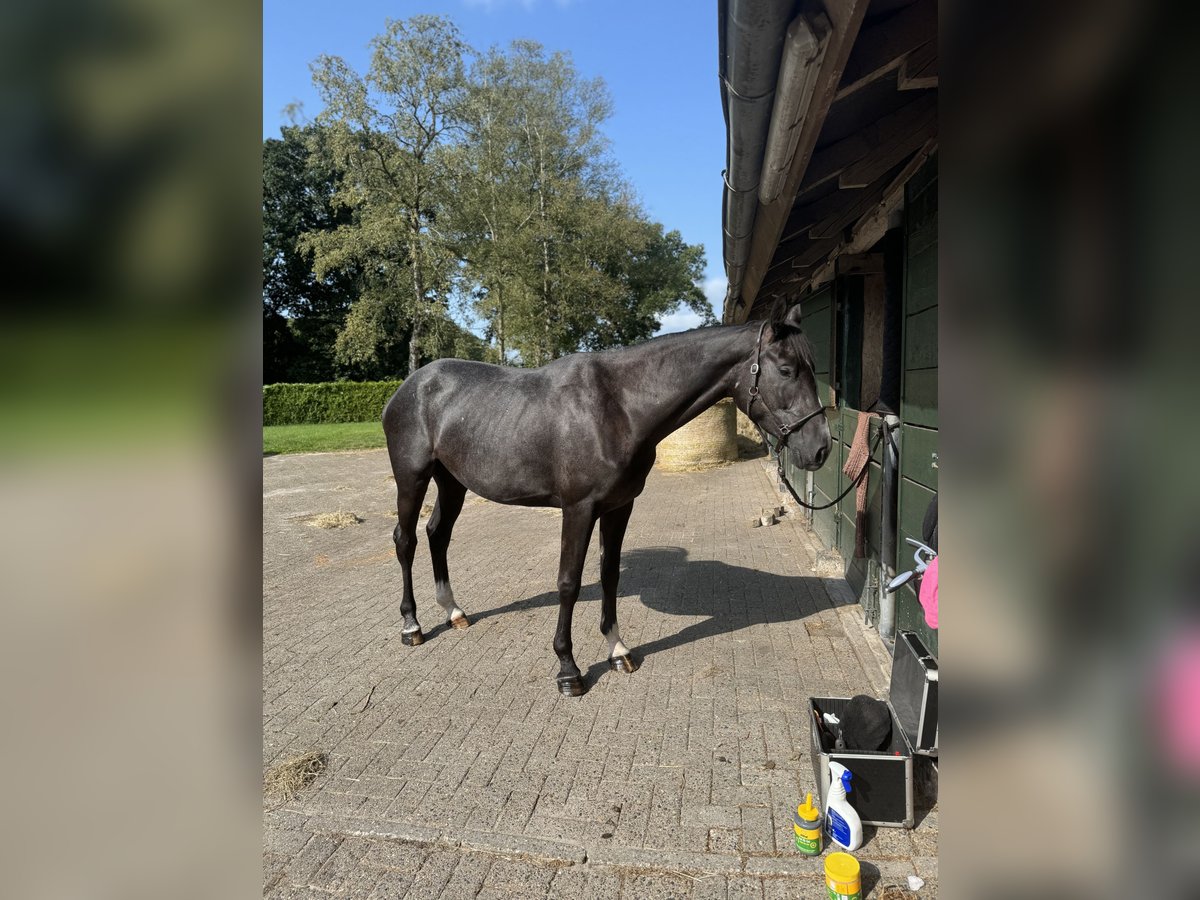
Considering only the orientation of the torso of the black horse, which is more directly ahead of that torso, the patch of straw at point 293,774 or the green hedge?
the patch of straw

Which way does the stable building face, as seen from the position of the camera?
facing to the left of the viewer

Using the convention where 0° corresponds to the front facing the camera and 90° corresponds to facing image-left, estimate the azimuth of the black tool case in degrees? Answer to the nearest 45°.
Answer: approximately 90°

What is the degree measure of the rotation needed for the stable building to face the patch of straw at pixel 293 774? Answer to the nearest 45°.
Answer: approximately 45° to its left

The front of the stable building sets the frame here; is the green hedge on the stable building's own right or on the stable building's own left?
on the stable building's own right

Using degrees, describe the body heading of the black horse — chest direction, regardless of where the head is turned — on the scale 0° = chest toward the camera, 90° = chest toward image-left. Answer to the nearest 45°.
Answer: approximately 315°

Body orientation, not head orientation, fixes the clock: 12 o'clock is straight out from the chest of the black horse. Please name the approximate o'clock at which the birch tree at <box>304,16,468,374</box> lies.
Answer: The birch tree is roughly at 7 o'clock from the black horse.

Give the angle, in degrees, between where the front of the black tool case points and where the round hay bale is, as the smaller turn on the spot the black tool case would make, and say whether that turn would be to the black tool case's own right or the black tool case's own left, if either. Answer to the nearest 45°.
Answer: approximately 90° to the black tool case's own right
